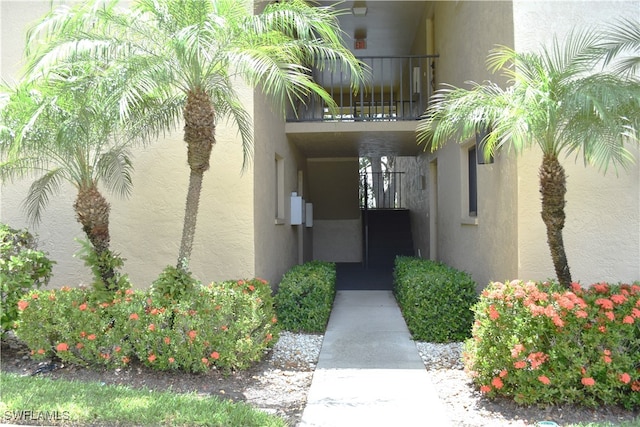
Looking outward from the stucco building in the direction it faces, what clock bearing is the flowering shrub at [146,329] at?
The flowering shrub is roughly at 2 o'clock from the stucco building.

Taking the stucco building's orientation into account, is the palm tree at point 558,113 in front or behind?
in front

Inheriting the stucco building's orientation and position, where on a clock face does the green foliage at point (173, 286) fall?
The green foliage is roughly at 2 o'clock from the stucco building.

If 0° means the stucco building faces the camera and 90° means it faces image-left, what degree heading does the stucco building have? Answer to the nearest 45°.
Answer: approximately 0°

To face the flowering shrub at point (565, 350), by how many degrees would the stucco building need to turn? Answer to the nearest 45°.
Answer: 0° — it already faces it

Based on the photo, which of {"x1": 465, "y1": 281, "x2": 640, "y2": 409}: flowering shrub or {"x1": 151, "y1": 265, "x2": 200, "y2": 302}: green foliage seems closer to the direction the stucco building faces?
the flowering shrub
